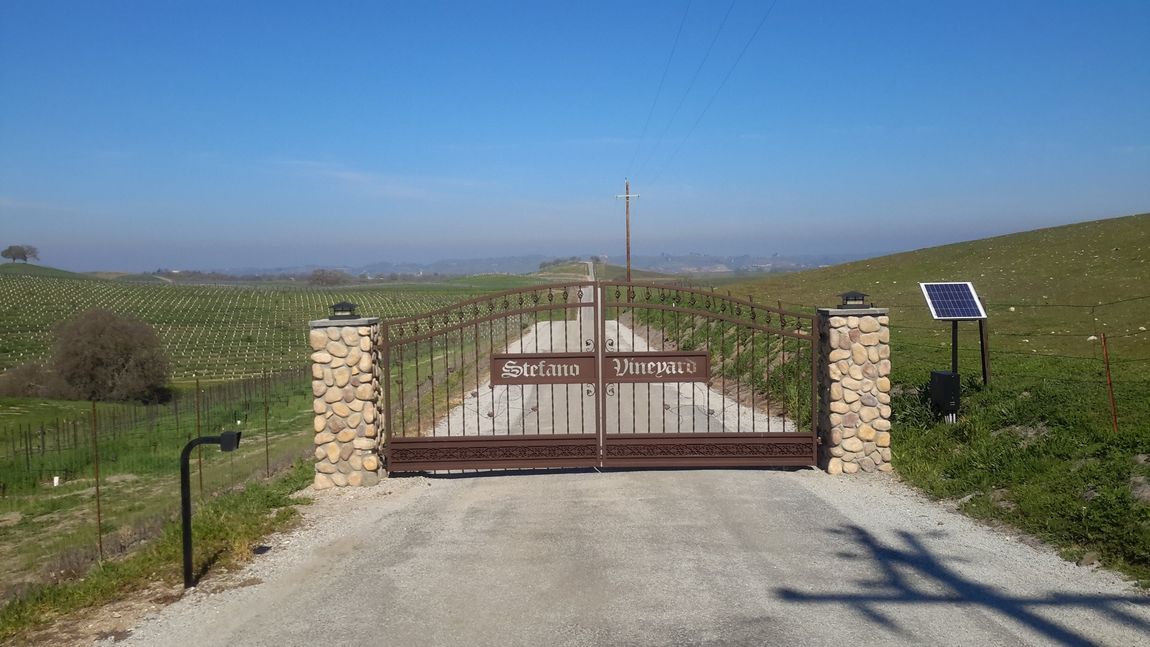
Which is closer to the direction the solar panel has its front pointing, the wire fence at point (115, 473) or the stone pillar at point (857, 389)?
the stone pillar

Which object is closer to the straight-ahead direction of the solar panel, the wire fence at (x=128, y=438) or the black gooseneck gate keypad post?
the black gooseneck gate keypad post

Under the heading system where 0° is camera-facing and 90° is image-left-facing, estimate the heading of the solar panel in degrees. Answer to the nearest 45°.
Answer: approximately 315°

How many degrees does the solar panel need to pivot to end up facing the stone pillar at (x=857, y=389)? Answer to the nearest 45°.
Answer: approximately 90° to its right

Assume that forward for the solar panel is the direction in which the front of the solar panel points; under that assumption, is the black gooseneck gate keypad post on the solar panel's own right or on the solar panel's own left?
on the solar panel's own right

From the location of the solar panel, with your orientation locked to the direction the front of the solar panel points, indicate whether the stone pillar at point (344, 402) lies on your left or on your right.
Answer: on your right
